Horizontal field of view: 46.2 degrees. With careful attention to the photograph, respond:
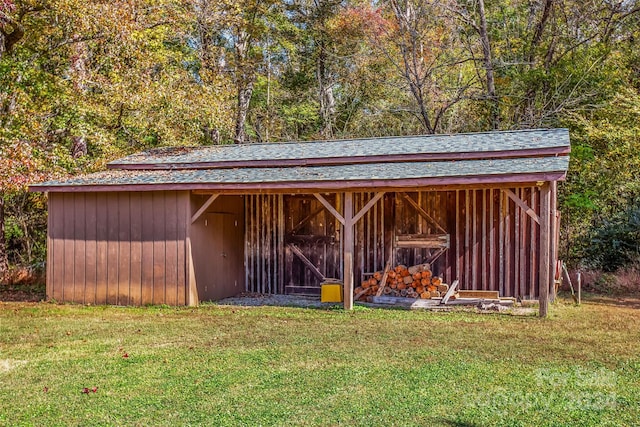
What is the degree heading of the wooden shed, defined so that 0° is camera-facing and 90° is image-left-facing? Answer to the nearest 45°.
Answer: approximately 0°
